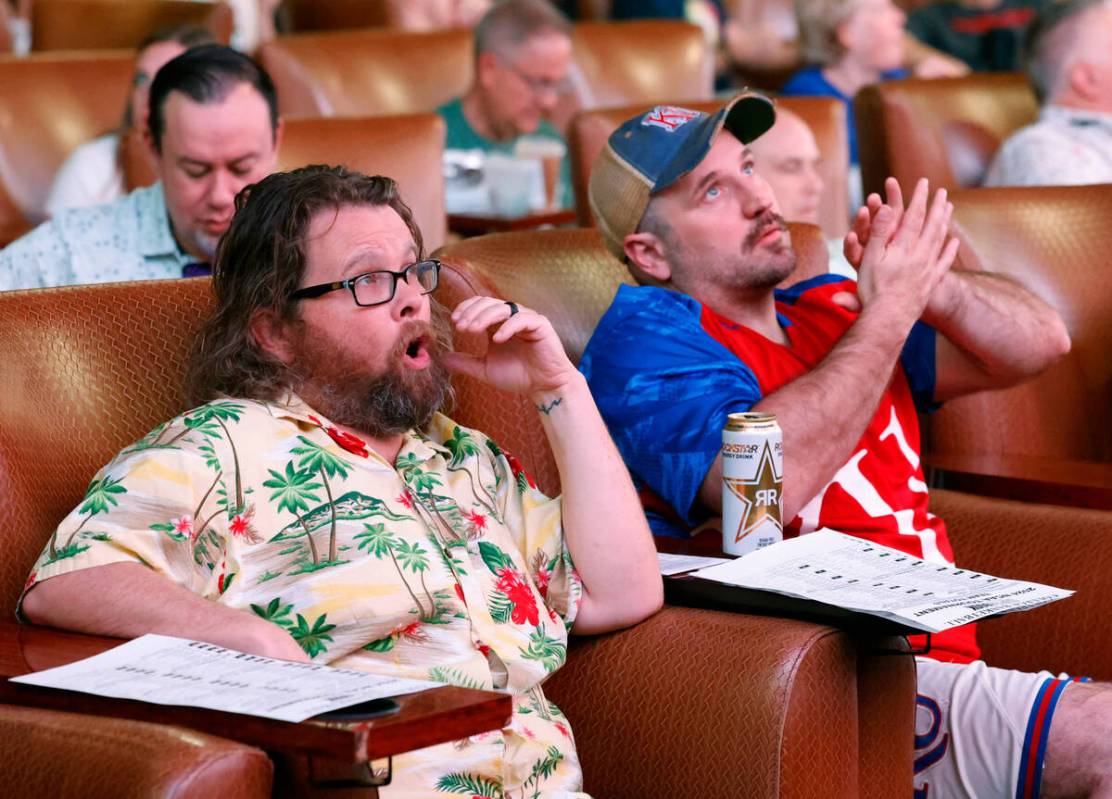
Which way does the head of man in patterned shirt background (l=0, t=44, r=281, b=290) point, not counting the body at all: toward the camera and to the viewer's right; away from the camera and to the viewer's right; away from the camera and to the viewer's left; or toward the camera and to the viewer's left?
toward the camera and to the viewer's right

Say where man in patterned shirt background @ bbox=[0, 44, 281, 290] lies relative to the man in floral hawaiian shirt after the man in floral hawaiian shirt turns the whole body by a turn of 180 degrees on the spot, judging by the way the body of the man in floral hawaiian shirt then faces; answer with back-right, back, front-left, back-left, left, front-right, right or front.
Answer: front-right

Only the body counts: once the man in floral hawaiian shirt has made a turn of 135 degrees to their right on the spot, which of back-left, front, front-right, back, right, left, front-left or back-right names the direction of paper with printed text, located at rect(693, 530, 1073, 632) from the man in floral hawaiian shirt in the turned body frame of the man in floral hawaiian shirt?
back

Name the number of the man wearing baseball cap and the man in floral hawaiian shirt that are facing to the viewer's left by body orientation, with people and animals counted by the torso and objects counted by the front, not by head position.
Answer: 0

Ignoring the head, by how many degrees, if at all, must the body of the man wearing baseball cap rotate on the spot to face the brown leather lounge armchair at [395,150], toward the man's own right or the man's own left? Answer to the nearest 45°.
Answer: approximately 180°

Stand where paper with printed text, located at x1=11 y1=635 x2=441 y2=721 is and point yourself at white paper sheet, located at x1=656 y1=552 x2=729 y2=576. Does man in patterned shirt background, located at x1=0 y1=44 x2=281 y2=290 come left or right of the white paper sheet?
left

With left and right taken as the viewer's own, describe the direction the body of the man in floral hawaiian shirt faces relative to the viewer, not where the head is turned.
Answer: facing the viewer and to the right of the viewer

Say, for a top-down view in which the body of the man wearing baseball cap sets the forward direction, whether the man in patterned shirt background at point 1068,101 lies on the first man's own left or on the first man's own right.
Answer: on the first man's own left
